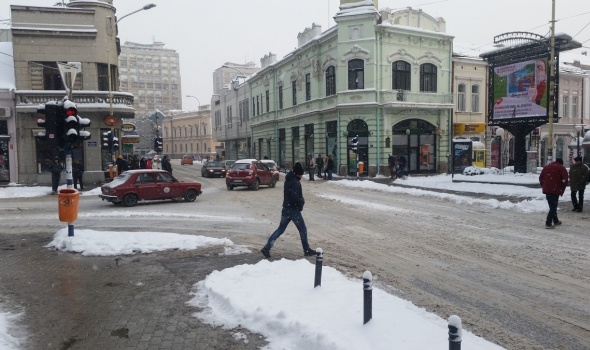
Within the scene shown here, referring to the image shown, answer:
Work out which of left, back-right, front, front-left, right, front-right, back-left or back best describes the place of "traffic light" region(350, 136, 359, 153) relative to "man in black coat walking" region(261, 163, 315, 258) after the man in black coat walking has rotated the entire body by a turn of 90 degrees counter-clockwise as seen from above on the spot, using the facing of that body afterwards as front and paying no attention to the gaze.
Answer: front

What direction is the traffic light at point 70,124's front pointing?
toward the camera

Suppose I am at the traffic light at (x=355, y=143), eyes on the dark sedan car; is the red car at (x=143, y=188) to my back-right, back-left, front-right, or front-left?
front-left

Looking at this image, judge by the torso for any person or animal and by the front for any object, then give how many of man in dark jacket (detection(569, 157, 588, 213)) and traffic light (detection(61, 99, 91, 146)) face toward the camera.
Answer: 2

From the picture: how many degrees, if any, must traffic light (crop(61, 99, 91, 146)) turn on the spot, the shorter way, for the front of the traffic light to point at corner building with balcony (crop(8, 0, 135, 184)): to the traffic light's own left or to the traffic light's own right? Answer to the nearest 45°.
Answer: approximately 180°

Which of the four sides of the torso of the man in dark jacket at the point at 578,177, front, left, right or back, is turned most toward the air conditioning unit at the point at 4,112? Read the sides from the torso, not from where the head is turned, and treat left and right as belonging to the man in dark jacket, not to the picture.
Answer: right

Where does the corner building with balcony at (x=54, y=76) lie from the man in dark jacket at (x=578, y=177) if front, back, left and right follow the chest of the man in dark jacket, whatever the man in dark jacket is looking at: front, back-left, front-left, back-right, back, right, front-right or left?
right

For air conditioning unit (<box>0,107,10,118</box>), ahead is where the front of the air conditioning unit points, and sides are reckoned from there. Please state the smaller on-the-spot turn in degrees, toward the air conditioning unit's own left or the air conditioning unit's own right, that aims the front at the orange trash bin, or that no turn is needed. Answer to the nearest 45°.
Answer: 0° — it already faces it

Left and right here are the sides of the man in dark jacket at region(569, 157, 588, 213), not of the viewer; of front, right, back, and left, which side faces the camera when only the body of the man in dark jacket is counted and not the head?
front

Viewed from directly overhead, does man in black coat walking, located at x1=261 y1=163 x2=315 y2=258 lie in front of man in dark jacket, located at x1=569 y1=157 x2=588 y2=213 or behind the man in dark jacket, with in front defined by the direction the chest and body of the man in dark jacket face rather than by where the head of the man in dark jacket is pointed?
in front

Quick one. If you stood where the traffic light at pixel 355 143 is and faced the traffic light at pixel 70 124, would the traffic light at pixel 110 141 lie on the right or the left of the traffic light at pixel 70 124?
right
